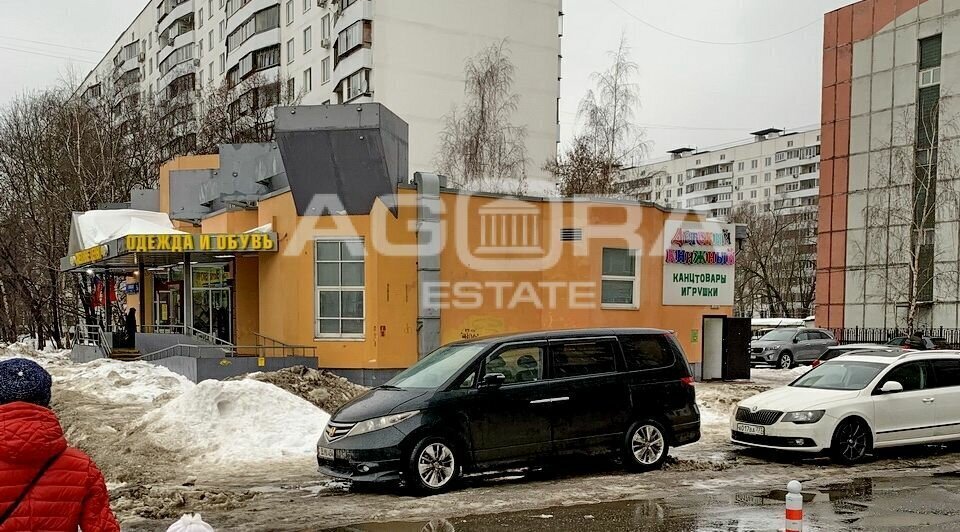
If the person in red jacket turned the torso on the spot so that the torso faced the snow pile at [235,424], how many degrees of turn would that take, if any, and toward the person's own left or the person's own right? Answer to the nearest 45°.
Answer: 0° — they already face it

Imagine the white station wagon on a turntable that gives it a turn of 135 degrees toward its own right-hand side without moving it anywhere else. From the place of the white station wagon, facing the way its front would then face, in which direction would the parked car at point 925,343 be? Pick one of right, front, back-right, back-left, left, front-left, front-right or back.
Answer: front

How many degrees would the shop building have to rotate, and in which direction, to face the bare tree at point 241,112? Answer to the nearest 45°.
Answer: approximately 135° to its right

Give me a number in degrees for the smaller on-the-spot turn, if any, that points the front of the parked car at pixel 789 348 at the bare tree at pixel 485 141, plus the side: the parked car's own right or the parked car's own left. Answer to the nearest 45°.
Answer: approximately 45° to the parked car's own right

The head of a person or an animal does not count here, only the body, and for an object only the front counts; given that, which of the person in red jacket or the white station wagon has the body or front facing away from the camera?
the person in red jacket

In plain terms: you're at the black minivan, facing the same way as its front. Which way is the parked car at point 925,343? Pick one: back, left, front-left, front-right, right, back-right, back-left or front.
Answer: back

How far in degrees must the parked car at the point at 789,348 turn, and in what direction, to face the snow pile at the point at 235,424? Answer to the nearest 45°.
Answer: approximately 45° to its left

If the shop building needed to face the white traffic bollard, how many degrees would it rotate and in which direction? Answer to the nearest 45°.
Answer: approximately 45° to its left

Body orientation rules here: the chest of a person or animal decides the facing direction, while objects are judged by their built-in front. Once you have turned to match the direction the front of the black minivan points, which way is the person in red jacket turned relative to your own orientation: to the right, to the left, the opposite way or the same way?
to the right

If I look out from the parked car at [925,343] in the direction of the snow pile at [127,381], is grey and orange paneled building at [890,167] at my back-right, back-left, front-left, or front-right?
back-right

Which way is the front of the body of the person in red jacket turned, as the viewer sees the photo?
away from the camera

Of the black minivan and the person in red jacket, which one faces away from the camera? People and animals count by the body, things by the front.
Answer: the person in red jacket

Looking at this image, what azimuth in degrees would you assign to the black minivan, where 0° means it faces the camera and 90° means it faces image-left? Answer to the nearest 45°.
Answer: approximately 45°

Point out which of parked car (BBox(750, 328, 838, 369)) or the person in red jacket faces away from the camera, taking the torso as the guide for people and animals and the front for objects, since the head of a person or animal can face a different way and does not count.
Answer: the person in red jacket

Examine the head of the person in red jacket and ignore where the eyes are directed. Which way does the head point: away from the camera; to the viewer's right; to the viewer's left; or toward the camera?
away from the camera
